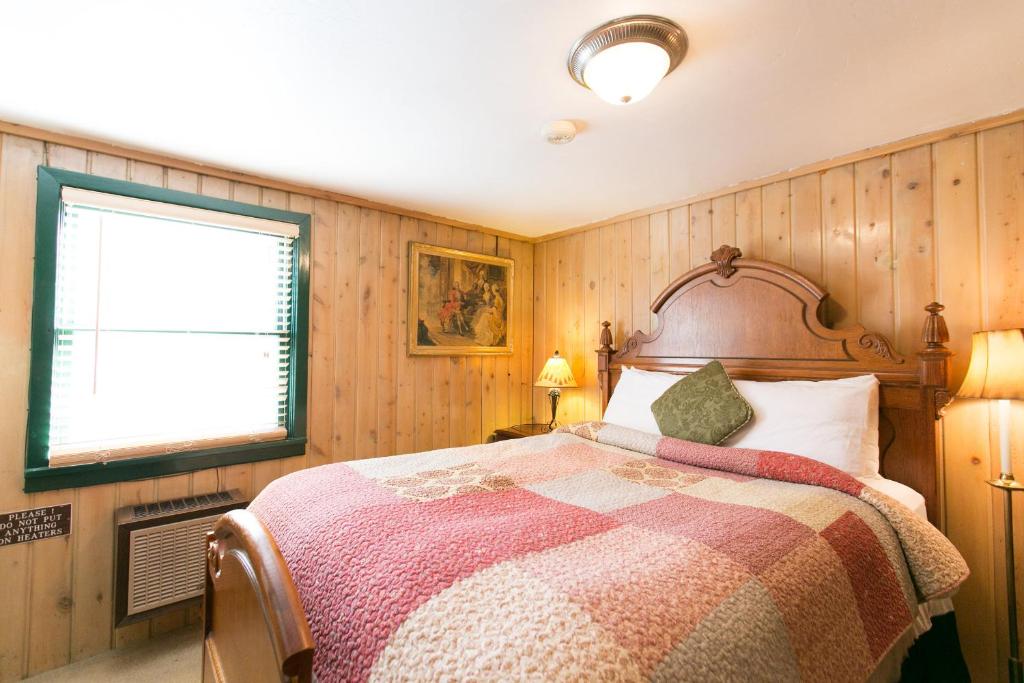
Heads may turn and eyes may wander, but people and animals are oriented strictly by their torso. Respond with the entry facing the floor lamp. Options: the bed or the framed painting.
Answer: the framed painting

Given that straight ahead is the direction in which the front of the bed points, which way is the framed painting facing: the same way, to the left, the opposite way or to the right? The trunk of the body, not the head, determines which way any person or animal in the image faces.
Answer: to the left

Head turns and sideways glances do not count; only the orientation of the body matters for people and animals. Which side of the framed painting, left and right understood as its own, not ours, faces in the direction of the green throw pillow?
front

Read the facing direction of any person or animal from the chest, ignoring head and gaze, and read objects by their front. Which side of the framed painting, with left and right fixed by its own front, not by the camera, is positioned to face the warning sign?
right

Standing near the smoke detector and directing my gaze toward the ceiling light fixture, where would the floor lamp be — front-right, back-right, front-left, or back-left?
front-left

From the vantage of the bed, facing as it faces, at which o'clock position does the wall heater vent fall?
The wall heater vent is roughly at 2 o'clock from the bed.

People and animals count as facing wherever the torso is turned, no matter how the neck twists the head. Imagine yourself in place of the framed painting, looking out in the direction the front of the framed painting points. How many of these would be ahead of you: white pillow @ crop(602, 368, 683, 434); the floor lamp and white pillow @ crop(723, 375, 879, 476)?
3

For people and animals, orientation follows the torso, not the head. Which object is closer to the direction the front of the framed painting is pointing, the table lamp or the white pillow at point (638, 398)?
the white pillow

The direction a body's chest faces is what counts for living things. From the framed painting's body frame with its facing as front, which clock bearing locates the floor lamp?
The floor lamp is roughly at 12 o'clock from the framed painting.

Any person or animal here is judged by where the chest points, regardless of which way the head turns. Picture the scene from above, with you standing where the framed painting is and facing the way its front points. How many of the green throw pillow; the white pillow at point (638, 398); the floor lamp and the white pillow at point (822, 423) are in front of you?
4

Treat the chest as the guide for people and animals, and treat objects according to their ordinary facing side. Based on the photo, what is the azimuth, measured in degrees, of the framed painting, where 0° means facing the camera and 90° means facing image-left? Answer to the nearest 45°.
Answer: approximately 315°

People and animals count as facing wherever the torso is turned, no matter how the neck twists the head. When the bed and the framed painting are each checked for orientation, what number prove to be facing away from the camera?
0
